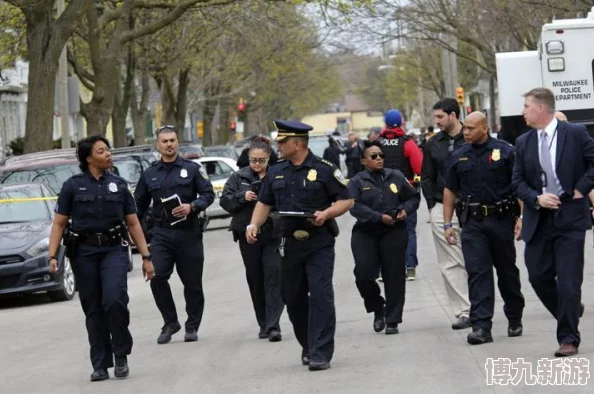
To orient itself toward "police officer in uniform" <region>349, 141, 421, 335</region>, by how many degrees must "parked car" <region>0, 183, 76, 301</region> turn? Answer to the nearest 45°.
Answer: approximately 90° to its left

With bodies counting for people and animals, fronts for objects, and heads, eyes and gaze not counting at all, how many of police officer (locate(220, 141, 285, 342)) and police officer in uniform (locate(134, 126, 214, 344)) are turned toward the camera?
2

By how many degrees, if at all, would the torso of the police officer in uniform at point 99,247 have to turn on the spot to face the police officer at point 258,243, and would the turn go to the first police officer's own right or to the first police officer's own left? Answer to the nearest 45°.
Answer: approximately 135° to the first police officer's own left

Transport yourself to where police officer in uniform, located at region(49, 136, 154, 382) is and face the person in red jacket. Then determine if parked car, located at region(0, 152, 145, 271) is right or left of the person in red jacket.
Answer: left

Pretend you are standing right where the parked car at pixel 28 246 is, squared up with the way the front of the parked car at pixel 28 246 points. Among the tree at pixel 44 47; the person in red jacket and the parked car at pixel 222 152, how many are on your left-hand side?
1

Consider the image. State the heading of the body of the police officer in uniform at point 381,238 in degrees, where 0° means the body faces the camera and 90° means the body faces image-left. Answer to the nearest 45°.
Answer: approximately 0°

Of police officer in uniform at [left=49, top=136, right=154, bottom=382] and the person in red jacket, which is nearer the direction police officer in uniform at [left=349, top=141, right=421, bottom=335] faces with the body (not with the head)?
the police officer in uniform

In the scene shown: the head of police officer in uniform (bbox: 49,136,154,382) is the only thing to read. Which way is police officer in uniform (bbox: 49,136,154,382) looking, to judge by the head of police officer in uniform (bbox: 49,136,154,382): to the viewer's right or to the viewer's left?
to the viewer's right

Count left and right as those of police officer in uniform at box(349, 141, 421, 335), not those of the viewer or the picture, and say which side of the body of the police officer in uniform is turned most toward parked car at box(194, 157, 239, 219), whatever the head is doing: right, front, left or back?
back

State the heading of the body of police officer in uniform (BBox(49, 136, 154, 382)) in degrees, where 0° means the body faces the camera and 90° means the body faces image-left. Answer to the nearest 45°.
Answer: approximately 0°

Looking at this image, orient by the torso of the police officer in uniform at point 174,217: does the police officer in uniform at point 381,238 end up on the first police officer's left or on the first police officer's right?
on the first police officer's left
